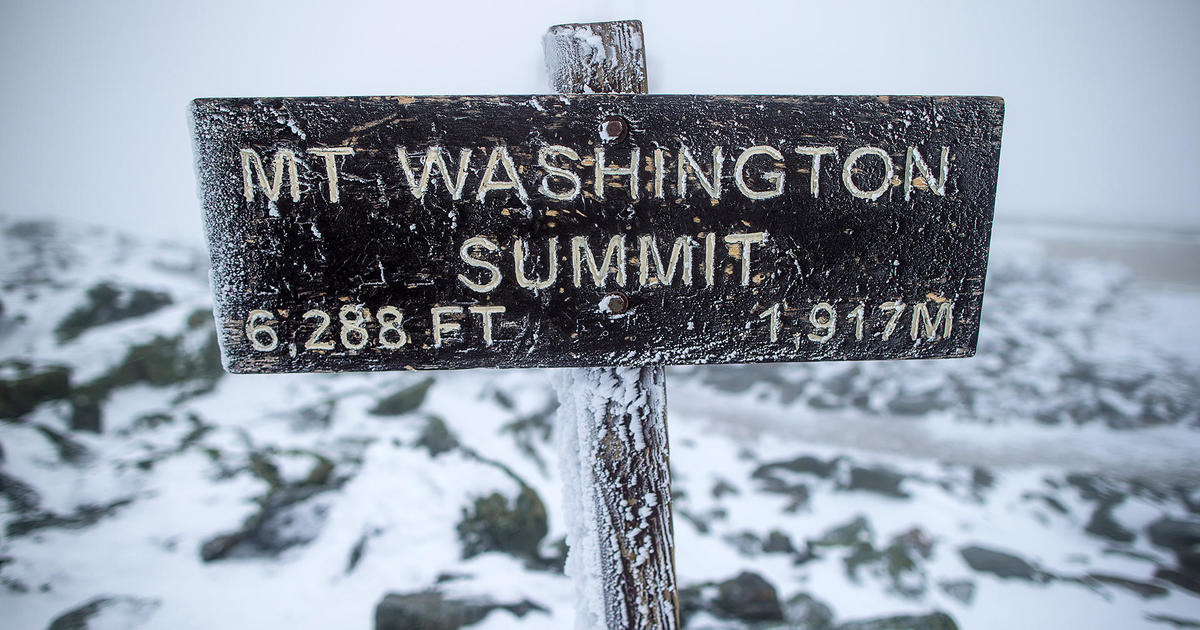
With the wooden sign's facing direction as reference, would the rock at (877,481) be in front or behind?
behind

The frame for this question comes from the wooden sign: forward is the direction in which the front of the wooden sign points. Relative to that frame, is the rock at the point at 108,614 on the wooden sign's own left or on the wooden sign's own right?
on the wooden sign's own right

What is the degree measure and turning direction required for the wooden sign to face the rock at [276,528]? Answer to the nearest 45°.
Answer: approximately 135° to its right

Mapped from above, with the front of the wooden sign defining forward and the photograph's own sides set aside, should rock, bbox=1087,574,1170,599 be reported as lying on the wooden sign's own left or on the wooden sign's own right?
on the wooden sign's own left

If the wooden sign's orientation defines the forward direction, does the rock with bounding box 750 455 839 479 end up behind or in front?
behind

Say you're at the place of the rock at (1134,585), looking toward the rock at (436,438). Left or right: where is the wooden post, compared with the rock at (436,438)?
left

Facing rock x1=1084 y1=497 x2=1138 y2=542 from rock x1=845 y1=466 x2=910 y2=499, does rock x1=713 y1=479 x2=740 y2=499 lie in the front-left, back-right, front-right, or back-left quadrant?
back-right

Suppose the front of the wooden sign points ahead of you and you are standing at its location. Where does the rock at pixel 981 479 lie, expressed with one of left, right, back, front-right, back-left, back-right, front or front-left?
back-left

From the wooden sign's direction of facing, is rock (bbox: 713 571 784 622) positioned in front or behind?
behind

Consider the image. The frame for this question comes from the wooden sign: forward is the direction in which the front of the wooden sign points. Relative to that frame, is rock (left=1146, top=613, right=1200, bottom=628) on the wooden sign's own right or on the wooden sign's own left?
on the wooden sign's own left

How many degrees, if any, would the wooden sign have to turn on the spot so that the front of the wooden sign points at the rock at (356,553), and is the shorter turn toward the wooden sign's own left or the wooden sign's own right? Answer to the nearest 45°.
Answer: approximately 135° to the wooden sign's own right

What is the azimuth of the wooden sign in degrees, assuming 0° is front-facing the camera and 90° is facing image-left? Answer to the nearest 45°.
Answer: approximately 0°
